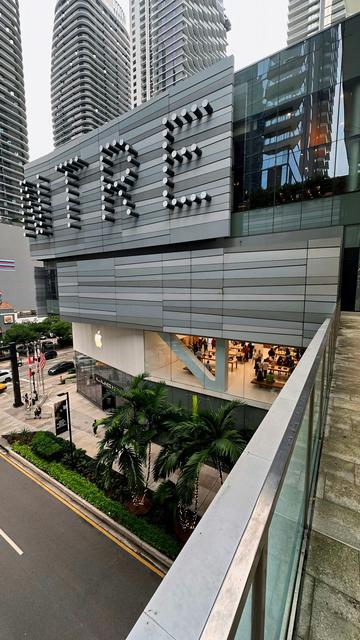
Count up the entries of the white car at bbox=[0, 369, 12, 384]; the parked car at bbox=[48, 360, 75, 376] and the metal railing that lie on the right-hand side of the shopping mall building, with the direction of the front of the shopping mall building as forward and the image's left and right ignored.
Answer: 2

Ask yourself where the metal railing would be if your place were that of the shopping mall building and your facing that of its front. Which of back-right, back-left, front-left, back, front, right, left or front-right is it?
front-left

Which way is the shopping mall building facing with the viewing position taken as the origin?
facing the viewer and to the left of the viewer

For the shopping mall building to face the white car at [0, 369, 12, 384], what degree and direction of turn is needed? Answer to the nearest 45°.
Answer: approximately 90° to its right

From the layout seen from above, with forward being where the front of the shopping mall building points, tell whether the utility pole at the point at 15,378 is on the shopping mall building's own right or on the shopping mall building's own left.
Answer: on the shopping mall building's own right

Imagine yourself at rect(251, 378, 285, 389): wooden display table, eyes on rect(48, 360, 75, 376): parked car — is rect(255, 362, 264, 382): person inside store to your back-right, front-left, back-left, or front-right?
front-right

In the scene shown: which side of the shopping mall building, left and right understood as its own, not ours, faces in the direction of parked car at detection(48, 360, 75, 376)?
right
